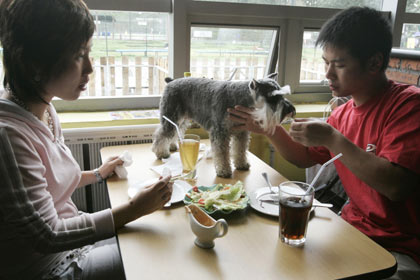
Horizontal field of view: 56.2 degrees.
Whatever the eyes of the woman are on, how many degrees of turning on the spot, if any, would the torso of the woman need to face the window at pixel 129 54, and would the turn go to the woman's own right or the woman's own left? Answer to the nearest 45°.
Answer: approximately 90° to the woman's own left

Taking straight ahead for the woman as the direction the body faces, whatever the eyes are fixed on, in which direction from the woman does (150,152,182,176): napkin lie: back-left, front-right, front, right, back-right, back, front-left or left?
front-left

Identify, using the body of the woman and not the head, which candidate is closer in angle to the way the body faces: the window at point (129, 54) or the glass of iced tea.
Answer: the glass of iced tea

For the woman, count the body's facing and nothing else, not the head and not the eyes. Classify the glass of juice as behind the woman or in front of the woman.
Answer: in front

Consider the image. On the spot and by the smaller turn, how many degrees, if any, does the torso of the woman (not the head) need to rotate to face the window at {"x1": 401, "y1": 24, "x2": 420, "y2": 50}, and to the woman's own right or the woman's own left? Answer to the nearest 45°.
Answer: approximately 45° to the woman's own left

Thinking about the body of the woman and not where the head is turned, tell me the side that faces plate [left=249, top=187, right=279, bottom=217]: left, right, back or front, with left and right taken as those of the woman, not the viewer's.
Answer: front

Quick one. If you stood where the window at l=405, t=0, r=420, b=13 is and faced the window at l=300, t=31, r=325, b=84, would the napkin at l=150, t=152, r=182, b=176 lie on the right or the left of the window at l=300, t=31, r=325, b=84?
left

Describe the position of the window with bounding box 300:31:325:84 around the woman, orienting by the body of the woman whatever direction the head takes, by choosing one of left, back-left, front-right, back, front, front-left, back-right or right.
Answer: front-left

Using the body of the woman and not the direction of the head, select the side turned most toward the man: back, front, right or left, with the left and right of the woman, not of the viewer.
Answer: front

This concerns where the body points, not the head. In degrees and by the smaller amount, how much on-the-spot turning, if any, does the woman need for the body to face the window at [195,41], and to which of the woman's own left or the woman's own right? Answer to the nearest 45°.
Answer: approximately 45° to the woman's own left

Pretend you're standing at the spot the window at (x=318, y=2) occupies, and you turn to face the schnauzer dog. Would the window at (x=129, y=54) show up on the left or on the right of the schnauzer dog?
right

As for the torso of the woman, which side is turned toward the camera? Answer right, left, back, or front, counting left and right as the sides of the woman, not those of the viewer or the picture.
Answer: right

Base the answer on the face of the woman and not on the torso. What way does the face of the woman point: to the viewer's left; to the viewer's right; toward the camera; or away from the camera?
to the viewer's right

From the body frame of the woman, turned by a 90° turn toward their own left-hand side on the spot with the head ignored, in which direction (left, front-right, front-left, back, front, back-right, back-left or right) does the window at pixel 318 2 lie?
front-right
